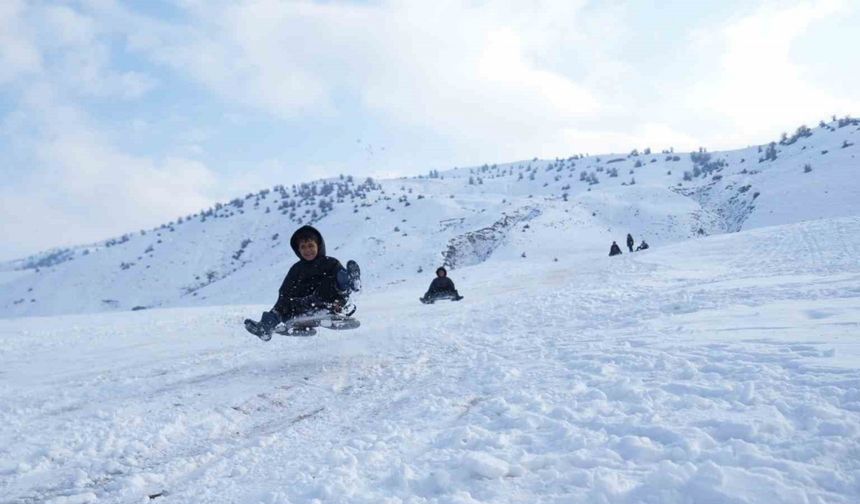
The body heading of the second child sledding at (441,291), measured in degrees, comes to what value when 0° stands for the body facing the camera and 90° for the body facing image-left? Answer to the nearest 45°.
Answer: approximately 0°

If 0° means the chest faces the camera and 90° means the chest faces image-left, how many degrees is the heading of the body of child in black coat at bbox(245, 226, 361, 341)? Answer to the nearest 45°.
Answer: approximately 0°

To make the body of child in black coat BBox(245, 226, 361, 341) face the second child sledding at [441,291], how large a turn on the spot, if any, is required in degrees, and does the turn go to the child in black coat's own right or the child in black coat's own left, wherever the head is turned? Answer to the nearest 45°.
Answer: approximately 135° to the child in black coat's own left

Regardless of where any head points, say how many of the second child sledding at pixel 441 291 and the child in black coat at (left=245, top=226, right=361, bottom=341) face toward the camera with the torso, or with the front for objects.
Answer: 2

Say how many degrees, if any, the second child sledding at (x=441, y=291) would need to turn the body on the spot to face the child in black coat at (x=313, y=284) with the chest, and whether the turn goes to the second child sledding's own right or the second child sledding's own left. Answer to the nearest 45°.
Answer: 0° — they already face them
